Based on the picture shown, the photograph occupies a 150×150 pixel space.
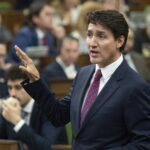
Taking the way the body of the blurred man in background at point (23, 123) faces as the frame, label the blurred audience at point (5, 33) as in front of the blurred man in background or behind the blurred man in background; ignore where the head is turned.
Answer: behind

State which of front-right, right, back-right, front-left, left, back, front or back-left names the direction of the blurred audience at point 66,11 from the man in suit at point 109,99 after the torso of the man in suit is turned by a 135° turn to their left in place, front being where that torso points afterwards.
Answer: left

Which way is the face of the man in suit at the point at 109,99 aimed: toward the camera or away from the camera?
toward the camera

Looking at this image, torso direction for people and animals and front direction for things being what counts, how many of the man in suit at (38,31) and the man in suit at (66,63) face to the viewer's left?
0

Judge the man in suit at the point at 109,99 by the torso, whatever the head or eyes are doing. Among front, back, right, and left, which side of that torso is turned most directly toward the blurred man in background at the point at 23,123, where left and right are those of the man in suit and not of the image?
right

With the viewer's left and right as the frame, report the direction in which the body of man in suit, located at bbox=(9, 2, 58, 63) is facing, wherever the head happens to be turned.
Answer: facing the viewer and to the right of the viewer

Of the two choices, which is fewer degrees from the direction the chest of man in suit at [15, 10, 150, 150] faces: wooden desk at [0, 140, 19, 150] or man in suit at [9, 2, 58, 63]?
the wooden desk

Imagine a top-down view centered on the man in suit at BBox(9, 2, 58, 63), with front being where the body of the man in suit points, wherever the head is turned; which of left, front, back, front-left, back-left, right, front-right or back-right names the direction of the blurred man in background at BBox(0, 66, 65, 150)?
front-right

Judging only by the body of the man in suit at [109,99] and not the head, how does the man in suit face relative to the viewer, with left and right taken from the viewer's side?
facing the viewer and to the left of the viewer

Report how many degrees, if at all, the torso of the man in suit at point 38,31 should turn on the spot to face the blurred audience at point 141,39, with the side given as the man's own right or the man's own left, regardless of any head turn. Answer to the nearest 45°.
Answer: approximately 45° to the man's own left

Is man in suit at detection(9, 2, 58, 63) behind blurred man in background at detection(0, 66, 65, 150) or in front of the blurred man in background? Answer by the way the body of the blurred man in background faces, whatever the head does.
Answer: behind

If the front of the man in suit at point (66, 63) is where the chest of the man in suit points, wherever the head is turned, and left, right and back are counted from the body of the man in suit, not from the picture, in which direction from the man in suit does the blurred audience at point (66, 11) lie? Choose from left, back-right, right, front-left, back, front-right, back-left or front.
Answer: back-left
